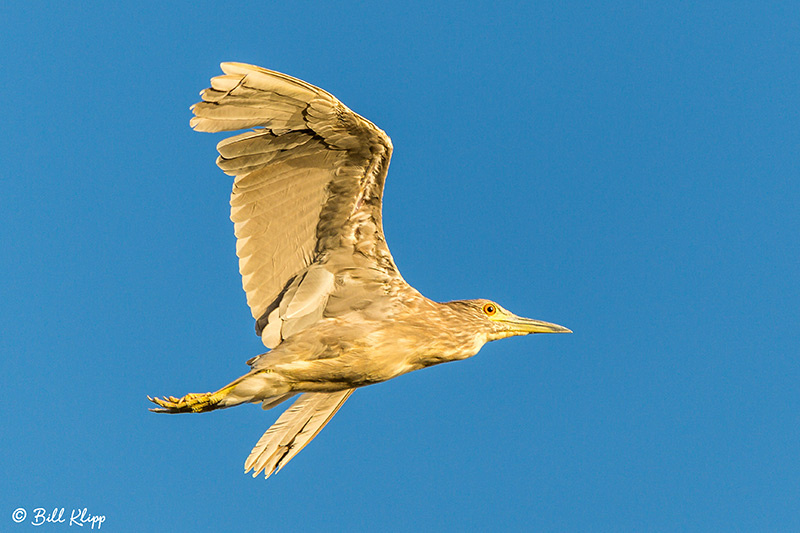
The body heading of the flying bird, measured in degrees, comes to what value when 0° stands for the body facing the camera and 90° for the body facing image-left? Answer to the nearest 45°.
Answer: approximately 270°
